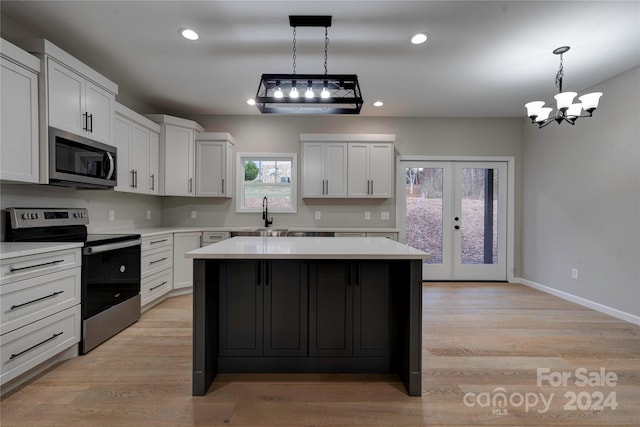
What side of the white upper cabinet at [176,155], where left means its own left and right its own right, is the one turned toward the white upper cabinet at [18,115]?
right

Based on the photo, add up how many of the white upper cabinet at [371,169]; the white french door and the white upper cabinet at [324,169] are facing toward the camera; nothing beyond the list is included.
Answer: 3

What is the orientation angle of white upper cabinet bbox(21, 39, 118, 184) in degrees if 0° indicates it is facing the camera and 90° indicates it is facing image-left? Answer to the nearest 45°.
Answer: approximately 315°

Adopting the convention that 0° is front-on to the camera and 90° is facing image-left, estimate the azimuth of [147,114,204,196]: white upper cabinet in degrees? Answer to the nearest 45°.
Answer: approximately 315°

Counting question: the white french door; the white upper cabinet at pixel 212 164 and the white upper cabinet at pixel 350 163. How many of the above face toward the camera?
3

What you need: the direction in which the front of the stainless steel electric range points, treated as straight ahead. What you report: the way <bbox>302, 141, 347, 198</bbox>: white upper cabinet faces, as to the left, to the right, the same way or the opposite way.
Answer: to the right

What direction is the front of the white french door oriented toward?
toward the camera

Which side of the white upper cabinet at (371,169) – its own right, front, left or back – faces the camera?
front

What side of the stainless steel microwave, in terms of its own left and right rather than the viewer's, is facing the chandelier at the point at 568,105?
front

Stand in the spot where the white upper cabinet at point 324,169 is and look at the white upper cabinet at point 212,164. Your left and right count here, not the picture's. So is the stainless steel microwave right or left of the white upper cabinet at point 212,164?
left

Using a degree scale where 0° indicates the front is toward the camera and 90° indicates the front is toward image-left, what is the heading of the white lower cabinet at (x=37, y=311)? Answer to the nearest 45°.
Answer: approximately 315°
